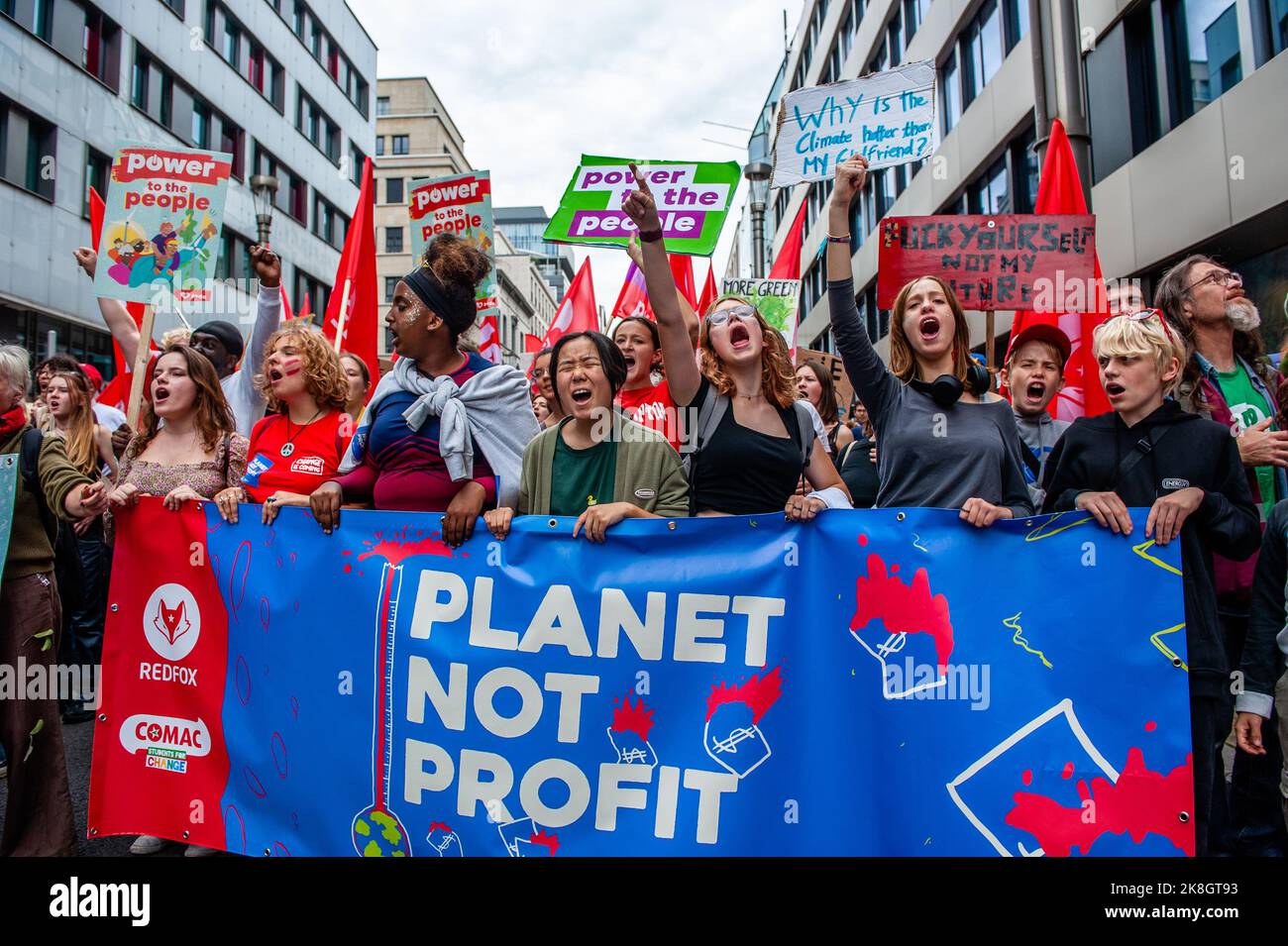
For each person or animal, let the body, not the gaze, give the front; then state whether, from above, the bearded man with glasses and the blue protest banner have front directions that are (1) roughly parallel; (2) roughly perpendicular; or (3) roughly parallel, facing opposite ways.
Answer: roughly parallel

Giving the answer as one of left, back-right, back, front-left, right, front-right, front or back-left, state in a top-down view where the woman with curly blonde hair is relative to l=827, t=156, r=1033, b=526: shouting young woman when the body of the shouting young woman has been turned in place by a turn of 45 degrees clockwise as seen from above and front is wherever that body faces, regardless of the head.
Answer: front-right

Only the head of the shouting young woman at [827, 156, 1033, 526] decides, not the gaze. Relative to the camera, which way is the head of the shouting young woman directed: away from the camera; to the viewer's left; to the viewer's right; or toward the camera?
toward the camera

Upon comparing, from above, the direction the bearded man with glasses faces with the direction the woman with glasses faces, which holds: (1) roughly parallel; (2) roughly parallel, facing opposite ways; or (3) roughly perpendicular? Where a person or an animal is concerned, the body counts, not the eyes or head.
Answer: roughly parallel

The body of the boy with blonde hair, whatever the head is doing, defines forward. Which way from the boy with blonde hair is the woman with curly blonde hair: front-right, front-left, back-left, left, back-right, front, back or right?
front-right

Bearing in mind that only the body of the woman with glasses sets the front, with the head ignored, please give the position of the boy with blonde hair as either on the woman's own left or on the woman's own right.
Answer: on the woman's own left

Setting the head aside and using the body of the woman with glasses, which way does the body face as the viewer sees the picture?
toward the camera

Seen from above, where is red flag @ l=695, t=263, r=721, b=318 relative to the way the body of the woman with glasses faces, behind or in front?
behind

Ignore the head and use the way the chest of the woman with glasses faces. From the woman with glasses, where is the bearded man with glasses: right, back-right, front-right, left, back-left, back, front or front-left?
left

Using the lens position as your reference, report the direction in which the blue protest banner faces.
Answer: facing the viewer

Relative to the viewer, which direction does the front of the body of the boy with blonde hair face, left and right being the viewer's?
facing the viewer and to the left of the viewer

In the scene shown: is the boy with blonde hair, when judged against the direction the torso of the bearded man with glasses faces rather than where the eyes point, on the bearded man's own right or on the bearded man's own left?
on the bearded man's own right

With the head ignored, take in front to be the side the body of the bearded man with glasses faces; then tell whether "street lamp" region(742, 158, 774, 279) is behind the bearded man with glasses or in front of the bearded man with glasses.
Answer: behind
